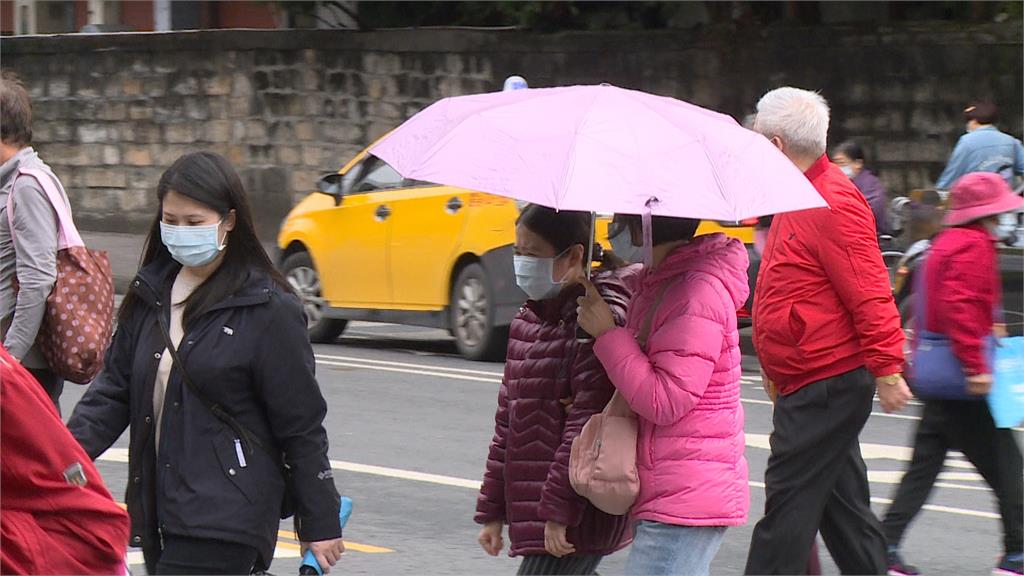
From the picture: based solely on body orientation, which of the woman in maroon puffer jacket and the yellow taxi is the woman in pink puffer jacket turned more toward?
the woman in maroon puffer jacket

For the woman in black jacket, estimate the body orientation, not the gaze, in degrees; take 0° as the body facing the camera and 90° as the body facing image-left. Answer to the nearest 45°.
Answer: approximately 45°

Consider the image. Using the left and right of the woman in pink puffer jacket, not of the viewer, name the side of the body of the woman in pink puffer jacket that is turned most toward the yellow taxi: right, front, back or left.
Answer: right

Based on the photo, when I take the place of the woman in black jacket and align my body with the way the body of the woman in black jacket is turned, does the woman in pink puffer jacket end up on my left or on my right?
on my left

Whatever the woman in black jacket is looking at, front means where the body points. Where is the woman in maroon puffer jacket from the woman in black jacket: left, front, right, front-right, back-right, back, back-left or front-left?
back-left

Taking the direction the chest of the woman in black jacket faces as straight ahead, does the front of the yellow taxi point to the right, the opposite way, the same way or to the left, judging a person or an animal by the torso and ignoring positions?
to the right

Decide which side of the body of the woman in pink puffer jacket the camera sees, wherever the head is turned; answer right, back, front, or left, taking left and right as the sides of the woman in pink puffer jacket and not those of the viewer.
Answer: left
